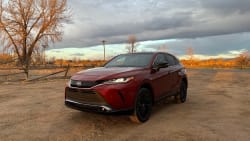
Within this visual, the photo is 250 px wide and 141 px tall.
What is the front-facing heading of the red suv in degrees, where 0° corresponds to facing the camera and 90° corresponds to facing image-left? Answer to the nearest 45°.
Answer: approximately 45°
